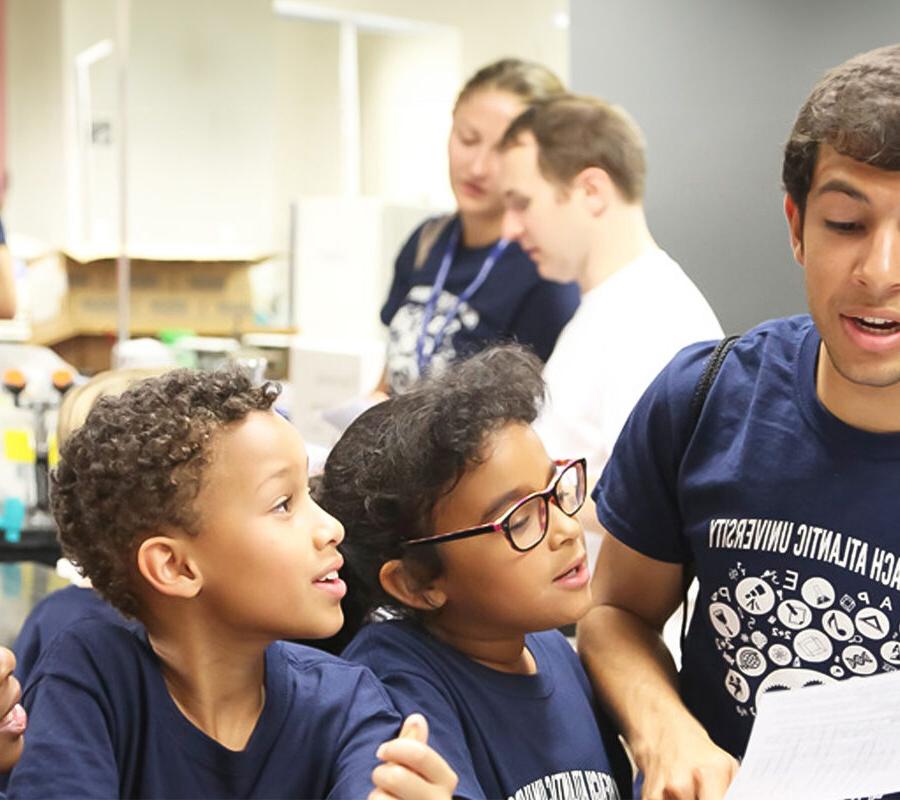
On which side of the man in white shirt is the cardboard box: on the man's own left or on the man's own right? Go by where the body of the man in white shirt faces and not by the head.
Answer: on the man's own right

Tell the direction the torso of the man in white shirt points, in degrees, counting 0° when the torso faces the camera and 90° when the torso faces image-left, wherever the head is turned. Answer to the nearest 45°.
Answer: approximately 90°

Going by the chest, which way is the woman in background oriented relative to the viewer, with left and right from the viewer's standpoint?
facing the viewer and to the left of the viewer

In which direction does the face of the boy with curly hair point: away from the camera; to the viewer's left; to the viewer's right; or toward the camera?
to the viewer's right

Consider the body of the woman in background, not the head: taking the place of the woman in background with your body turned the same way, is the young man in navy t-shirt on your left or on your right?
on your left

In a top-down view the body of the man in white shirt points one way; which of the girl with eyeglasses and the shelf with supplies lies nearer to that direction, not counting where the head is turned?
the shelf with supplies

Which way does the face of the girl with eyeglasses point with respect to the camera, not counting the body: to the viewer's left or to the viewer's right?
to the viewer's right

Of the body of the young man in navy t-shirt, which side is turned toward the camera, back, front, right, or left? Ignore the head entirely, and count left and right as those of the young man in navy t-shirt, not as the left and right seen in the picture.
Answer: front

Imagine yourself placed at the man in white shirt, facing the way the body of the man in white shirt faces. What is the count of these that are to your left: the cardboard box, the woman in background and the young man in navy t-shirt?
1

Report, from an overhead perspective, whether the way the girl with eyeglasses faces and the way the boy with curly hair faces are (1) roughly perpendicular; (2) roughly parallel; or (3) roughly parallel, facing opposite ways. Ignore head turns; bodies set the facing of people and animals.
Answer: roughly parallel
